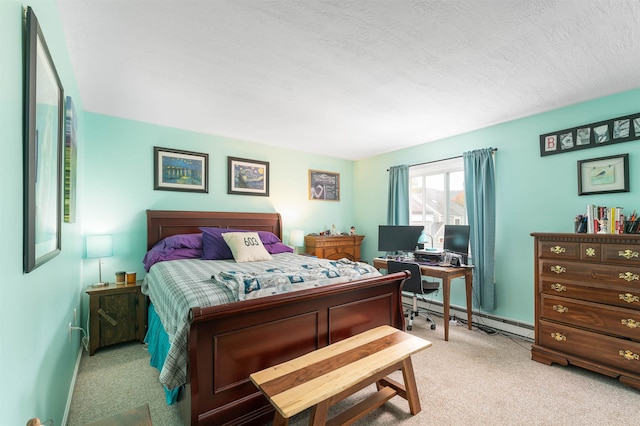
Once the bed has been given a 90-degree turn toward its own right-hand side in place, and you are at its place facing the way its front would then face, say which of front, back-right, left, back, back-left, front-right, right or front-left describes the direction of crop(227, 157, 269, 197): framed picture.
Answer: back-right

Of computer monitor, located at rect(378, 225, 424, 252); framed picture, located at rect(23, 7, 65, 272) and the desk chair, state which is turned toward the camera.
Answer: the computer monitor

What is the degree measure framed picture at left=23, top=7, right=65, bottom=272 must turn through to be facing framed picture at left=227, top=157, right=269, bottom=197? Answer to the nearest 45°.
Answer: approximately 45° to its left

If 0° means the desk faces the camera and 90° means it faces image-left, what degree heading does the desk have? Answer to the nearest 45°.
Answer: approximately 45°

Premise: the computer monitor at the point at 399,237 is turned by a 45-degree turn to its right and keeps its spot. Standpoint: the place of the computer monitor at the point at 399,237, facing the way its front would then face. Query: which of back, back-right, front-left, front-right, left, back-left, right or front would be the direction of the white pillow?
front

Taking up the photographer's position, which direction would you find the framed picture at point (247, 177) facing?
facing the viewer and to the right of the viewer

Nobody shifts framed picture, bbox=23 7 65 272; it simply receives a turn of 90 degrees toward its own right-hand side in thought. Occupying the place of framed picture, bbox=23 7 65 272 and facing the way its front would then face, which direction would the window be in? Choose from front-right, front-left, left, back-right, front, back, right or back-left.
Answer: left

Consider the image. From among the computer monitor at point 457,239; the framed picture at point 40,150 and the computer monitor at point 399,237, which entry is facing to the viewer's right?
the framed picture

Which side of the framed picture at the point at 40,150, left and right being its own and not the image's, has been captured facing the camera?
right

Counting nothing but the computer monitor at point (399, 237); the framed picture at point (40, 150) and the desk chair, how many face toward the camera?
1

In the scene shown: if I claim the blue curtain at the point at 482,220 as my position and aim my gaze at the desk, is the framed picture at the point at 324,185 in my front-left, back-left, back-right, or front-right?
front-right

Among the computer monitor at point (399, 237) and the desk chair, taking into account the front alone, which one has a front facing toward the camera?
the computer monitor

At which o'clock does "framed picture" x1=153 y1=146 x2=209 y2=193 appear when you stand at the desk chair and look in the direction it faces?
The framed picture is roughly at 7 o'clock from the desk chair.

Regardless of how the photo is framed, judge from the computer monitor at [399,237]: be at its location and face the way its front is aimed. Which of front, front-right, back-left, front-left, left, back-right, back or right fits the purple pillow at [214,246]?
front-right

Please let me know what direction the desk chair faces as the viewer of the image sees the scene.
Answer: facing away from the viewer and to the right of the viewer

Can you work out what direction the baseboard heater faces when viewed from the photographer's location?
facing the viewer and to the left of the viewer

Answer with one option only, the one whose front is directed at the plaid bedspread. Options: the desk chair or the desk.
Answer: the desk

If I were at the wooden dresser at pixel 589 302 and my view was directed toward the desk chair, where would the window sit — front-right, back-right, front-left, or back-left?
front-right
